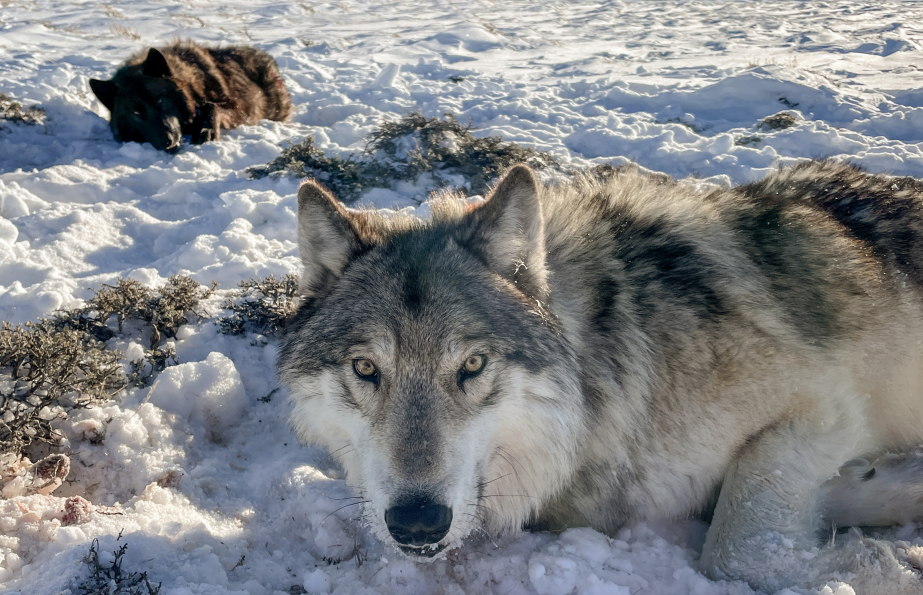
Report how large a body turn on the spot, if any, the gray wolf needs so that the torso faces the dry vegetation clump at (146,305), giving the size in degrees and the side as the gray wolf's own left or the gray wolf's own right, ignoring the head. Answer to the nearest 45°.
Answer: approximately 45° to the gray wolf's own right

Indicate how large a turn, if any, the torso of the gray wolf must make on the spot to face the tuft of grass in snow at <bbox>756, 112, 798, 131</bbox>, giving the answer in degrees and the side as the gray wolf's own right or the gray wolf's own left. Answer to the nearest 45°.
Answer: approximately 135° to the gray wolf's own right

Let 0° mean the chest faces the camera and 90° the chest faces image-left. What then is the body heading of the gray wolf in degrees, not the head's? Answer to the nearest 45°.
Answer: approximately 45°

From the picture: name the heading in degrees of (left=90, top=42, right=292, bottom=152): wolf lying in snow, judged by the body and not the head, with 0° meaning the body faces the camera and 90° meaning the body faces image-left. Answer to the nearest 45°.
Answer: approximately 45°

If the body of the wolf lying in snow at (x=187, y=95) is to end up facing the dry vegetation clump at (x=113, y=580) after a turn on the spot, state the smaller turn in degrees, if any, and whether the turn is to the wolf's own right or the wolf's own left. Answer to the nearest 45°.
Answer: approximately 45° to the wolf's own left
